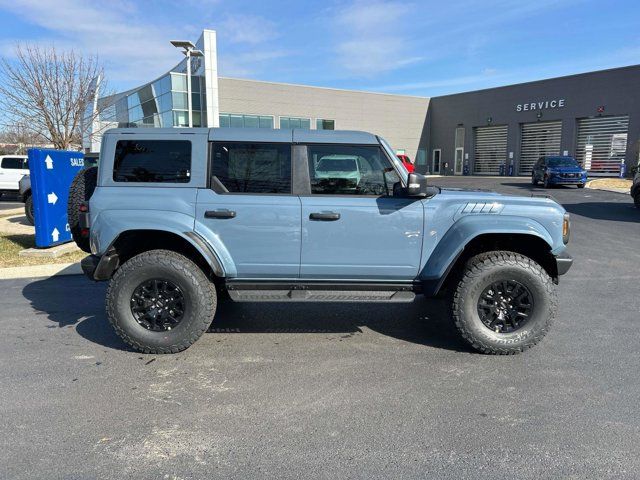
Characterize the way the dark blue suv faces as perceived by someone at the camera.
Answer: facing the viewer and to the right of the viewer

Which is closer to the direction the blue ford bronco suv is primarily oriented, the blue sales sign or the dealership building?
the dealership building

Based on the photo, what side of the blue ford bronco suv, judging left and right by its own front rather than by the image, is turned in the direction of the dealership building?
left

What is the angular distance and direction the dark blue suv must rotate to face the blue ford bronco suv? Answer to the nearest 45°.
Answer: approximately 45° to its right

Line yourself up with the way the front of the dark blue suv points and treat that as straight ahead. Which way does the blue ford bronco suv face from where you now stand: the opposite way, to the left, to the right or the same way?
to the left

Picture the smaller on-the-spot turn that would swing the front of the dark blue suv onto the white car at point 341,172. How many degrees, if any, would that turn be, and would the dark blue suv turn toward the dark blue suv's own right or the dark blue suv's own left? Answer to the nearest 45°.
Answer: approximately 45° to the dark blue suv's own right

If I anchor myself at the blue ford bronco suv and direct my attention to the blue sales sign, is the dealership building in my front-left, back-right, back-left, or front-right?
front-right

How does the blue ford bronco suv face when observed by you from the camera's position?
facing to the right of the viewer

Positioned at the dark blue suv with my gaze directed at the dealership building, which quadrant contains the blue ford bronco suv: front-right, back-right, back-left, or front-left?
back-left

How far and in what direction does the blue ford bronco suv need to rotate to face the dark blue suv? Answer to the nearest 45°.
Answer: approximately 45° to its left

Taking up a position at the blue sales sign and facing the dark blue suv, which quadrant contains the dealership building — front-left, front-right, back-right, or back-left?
front-left

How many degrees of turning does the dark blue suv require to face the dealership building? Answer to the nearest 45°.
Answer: approximately 180°

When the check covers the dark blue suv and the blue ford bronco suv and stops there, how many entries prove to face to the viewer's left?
0
